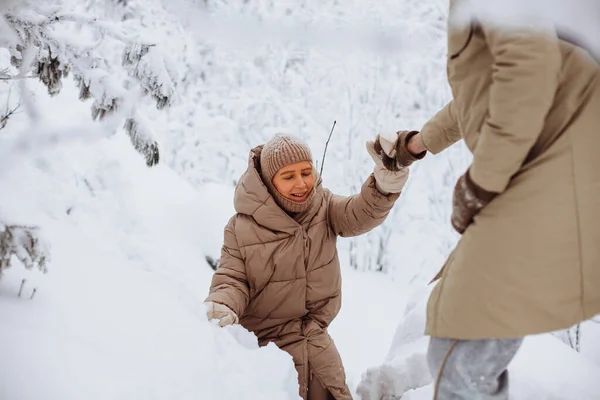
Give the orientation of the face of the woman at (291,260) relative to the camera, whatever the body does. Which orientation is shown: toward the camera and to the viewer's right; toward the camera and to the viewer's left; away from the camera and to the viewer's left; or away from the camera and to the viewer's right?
toward the camera and to the viewer's right

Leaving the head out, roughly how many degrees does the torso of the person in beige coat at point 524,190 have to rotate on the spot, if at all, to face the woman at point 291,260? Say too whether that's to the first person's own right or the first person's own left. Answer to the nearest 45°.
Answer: approximately 45° to the first person's own right

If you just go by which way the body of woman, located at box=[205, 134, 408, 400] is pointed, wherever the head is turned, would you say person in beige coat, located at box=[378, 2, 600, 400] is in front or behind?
in front

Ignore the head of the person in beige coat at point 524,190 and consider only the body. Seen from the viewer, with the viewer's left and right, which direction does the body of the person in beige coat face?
facing to the left of the viewer

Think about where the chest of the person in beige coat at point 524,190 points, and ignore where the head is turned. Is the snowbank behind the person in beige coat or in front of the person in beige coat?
in front
